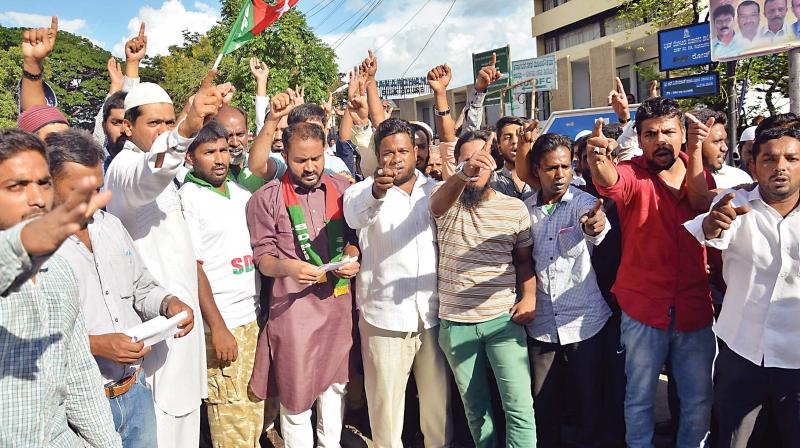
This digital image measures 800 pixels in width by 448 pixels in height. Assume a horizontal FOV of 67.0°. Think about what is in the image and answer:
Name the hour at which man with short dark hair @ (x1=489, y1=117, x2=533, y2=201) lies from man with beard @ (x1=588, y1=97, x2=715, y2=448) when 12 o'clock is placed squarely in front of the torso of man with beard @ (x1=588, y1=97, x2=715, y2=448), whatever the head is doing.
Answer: man with short dark hair @ (x1=489, y1=117, x2=533, y2=201) is roughly at 4 o'clock from man with beard @ (x1=588, y1=97, x2=715, y2=448).

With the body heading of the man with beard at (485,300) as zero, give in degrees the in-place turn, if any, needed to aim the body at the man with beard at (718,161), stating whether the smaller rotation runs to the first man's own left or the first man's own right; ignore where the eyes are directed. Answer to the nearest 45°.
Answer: approximately 135° to the first man's own left

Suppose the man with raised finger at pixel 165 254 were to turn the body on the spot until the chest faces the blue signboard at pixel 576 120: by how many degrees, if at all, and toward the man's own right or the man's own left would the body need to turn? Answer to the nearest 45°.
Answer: approximately 90° to the man's own left

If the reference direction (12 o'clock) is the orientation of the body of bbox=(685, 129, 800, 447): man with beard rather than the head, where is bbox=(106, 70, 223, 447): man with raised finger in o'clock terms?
The man with raised finger is roughly at 2 o'clock from the man with beard.

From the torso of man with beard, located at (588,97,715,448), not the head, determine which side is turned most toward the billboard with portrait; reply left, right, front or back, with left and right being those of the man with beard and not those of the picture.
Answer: back

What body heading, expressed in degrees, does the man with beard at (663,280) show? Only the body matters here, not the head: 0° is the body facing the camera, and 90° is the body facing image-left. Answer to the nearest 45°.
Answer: approximately 0°

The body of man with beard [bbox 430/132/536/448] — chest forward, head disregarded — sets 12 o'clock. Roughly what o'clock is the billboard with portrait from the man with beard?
The billboard with portrait is roughly at 7 o'clock from the man with beard.

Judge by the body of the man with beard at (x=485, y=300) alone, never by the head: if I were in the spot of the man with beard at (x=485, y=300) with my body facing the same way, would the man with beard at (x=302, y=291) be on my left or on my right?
on my right

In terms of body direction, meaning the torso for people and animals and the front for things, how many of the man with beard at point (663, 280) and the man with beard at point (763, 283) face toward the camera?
2

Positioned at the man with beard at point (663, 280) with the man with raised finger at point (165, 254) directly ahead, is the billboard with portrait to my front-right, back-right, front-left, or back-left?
back-right

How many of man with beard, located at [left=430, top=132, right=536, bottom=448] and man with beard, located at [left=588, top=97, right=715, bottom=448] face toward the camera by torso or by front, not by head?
2
